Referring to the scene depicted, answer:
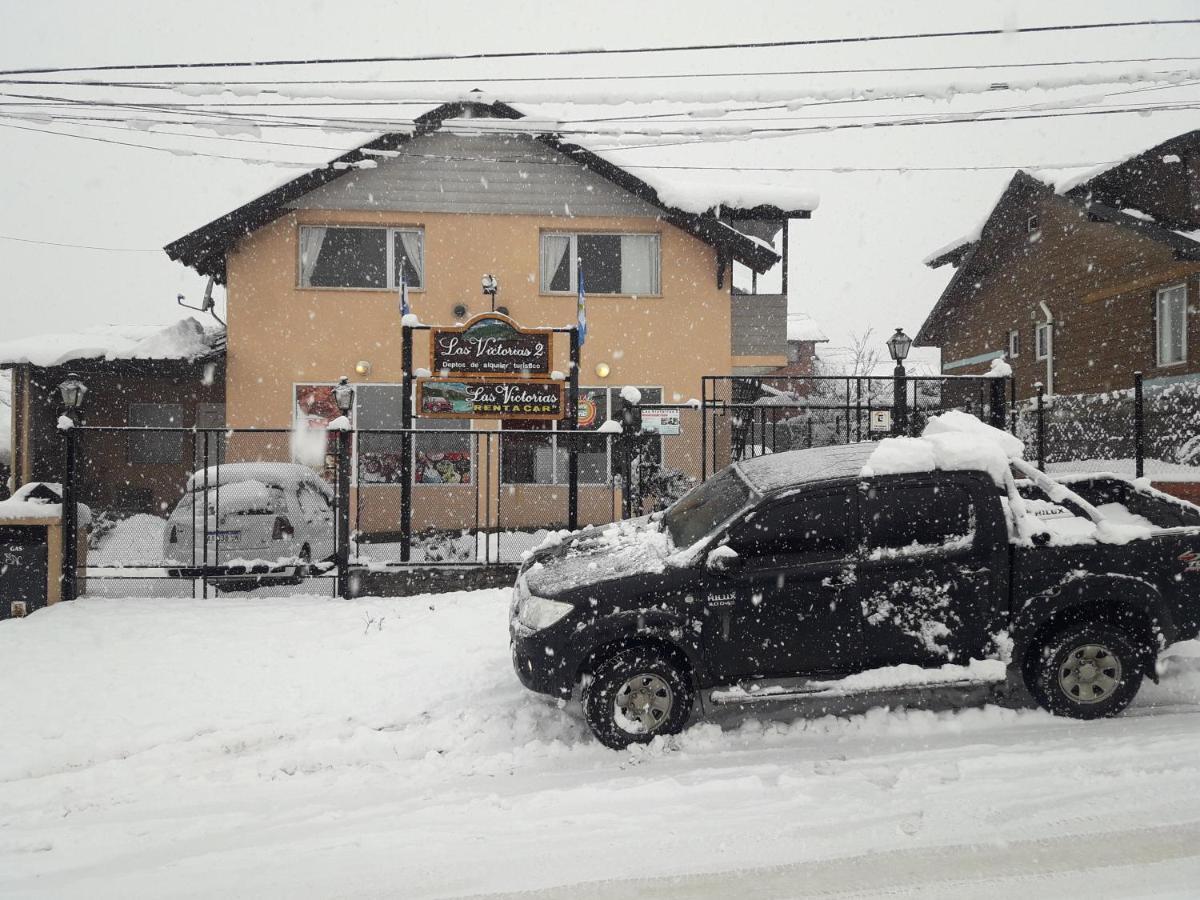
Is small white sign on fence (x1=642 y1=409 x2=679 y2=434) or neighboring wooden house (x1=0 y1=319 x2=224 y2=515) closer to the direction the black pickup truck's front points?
the neighboring wooden house

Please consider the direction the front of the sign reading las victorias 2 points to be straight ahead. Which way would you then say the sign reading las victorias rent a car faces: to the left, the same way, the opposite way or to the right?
the same way

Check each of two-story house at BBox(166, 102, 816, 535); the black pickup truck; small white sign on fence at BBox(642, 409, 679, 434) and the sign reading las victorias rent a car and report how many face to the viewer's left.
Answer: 1

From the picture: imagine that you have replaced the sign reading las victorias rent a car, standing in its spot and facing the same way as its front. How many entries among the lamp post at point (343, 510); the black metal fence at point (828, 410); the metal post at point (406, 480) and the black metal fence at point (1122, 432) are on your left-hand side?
2

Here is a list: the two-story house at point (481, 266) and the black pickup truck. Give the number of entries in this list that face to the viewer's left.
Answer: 1

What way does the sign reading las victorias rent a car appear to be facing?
toward the camera

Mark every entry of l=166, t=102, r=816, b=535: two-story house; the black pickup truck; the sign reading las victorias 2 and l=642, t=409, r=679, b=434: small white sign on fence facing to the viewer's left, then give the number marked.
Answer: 1

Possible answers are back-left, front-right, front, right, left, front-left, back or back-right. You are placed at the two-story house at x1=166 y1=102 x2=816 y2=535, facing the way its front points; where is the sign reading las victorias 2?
front

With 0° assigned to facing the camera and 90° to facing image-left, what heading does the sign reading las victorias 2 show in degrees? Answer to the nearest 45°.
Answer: approximately 0°

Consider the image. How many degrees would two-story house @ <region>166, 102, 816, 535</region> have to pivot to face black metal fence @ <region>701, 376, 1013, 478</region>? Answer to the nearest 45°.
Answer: approximately 45° to its left

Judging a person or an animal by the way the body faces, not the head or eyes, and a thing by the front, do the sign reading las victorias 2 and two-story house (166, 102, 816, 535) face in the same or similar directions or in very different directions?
same or similar directions

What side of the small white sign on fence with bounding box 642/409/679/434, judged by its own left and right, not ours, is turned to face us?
front

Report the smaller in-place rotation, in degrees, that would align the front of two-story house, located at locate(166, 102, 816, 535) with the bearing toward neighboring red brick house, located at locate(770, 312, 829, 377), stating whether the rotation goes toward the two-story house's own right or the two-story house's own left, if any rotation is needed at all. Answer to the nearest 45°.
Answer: approximately 135° to the two-story house's own left

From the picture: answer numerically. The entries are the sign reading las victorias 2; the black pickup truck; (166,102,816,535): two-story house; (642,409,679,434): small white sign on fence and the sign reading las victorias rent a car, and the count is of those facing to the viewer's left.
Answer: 1

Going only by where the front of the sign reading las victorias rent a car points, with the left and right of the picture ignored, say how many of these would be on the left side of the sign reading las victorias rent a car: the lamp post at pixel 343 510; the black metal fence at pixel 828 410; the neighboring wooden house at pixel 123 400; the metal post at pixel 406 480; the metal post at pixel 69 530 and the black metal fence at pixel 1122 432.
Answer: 2

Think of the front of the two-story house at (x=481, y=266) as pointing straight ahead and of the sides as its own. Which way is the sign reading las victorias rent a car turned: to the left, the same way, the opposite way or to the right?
the same way

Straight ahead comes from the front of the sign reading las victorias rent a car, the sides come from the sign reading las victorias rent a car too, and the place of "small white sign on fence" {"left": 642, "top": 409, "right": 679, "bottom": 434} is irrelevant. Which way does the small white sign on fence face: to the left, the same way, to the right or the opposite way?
the same way

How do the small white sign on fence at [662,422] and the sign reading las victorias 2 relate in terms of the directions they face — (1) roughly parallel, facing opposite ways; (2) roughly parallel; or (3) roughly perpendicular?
roughly parallel

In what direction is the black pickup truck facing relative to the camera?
to the viewer's left
